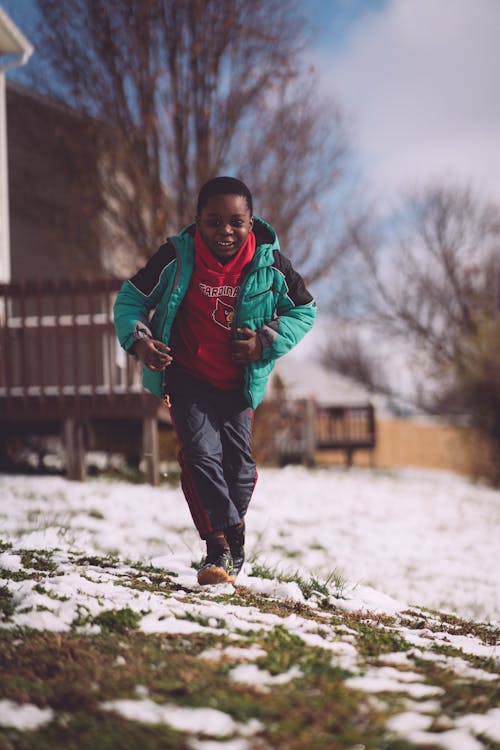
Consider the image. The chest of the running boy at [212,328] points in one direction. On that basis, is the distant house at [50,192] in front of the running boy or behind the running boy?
behind

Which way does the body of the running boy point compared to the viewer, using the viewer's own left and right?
facing the viewer

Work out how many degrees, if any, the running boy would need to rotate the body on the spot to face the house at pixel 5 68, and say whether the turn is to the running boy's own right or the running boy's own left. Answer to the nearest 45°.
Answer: approximately 180°

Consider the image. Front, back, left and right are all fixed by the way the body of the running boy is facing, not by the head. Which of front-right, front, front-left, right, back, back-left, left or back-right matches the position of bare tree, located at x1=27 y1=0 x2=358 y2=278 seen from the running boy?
back

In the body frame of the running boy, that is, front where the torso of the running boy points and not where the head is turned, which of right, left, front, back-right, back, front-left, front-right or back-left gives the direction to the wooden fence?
back

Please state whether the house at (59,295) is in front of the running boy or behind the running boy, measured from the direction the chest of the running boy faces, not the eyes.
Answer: behind
